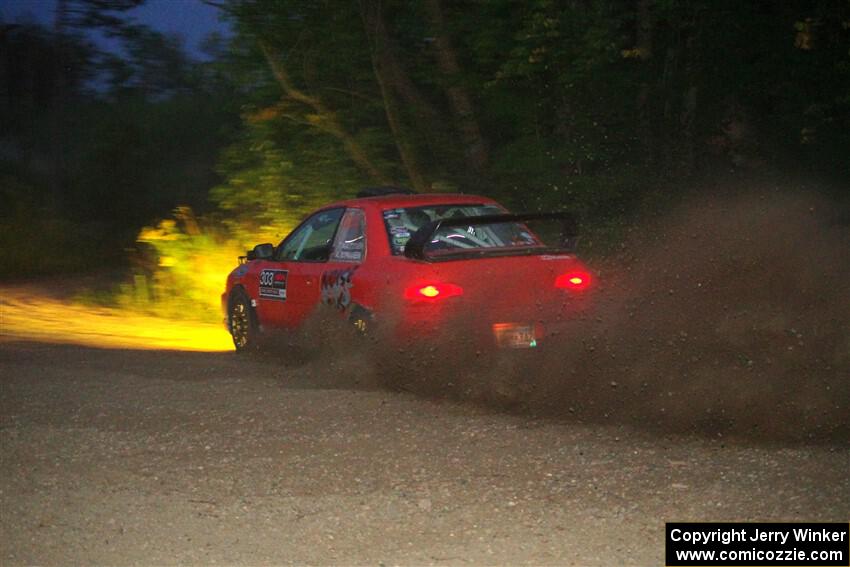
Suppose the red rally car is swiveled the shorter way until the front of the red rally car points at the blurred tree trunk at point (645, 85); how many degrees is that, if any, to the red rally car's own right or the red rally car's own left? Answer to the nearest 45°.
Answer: approximately 90° to the red rally car's own right

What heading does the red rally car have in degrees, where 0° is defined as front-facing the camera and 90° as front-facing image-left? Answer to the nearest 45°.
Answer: approximately 135°

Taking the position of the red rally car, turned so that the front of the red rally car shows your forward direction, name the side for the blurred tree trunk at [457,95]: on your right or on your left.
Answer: on your right

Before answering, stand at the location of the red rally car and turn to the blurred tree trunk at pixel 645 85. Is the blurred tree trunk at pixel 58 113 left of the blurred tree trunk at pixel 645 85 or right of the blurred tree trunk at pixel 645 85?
left

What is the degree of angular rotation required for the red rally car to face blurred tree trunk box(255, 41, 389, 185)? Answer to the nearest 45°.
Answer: approximately 45° to its right
